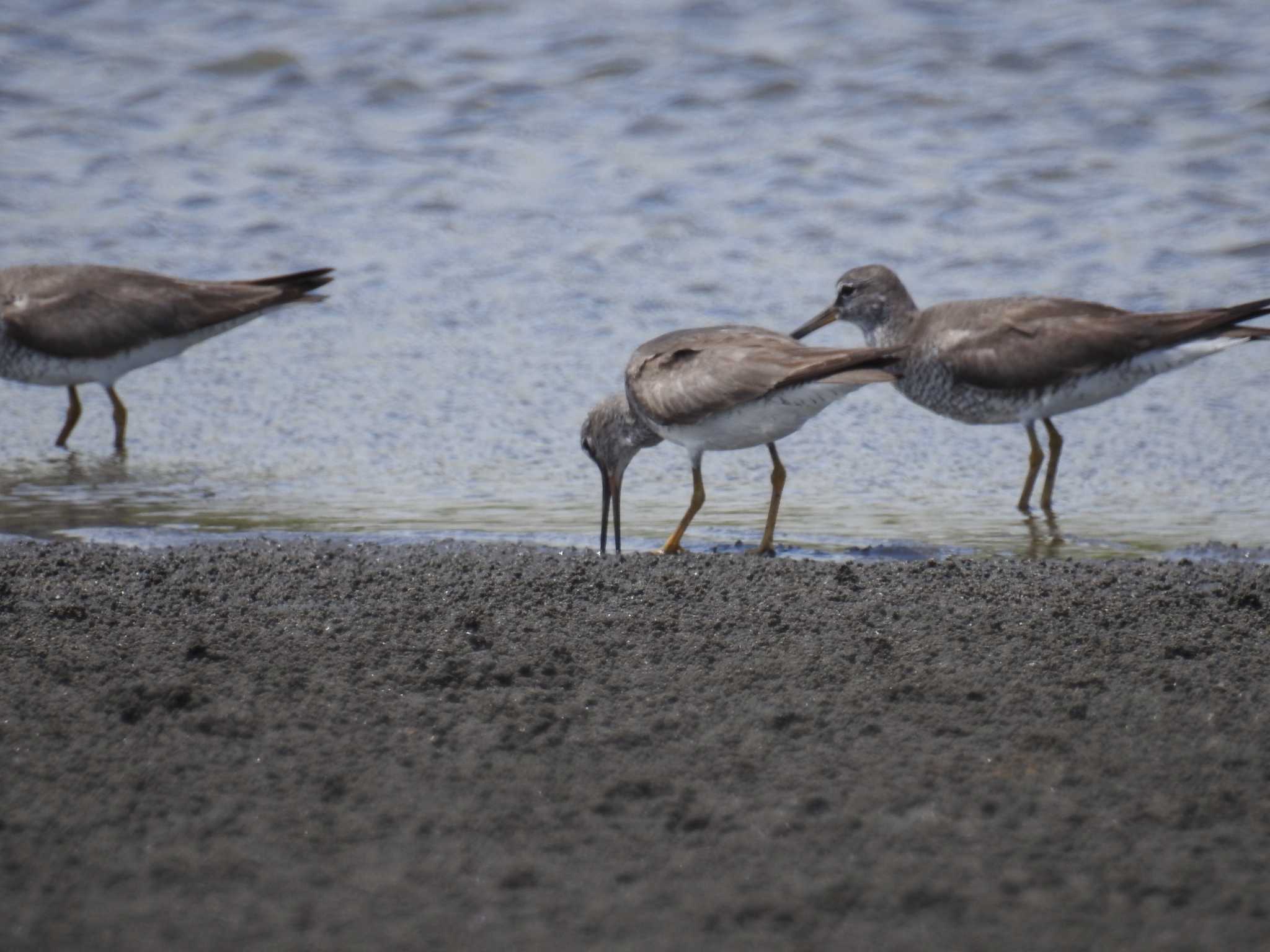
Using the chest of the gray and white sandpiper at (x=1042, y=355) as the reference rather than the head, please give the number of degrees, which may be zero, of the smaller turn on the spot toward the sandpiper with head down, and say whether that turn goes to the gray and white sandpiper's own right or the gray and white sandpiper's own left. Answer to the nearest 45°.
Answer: approximately 45° to the gray and white sandpiper's own left

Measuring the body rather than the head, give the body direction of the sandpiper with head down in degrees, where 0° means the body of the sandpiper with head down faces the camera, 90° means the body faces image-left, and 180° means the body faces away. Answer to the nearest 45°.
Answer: approximately 90°

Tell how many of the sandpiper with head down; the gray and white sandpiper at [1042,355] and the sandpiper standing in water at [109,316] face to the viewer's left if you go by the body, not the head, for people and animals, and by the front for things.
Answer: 3

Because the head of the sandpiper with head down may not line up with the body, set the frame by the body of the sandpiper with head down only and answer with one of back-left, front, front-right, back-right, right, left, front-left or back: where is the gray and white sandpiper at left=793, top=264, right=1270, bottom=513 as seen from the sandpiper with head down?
back-right

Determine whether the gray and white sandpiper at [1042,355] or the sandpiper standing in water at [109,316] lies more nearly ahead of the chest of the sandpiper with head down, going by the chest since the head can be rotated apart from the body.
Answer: the sandpiper standing in water

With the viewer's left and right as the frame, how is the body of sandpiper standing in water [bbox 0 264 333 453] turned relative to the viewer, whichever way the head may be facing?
facing to the left of the viewer

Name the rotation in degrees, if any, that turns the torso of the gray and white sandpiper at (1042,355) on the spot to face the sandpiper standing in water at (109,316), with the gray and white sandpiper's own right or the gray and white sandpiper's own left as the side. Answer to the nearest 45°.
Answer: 0° — it already faces it

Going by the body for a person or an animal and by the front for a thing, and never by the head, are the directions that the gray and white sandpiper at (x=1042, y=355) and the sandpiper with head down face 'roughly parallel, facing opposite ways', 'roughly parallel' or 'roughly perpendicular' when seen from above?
roughly parallel

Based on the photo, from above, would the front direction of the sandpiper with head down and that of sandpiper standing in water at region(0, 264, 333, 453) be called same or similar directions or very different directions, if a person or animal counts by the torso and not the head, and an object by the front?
same or similar directions

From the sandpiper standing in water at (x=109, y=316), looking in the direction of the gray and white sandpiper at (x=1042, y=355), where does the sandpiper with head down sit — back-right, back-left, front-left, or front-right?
front-right

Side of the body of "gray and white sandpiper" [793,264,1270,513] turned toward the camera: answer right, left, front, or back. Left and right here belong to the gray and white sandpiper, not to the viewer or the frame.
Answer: left
